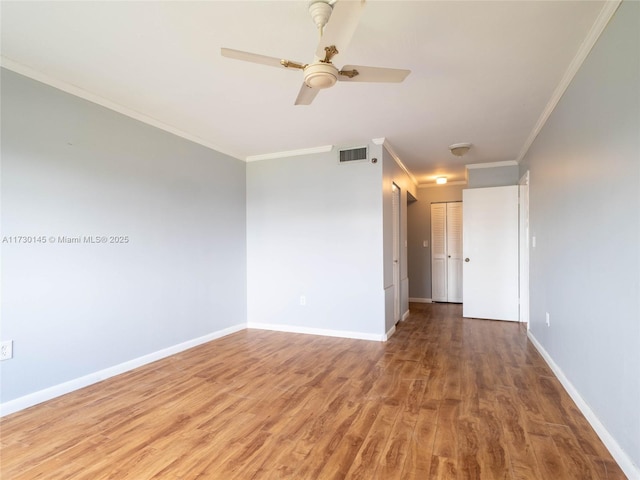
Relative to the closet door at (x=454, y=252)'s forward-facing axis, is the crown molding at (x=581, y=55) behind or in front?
in front

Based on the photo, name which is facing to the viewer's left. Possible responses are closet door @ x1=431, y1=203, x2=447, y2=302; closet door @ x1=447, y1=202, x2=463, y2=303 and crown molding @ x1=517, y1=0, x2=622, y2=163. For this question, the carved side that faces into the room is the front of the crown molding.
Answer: the crown molding

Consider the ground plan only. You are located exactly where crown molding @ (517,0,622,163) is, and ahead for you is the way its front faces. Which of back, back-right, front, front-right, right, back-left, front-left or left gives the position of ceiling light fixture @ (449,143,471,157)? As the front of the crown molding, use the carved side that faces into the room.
front-right

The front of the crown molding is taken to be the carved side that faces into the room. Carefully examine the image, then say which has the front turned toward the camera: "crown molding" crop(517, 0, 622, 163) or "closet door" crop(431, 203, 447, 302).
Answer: the closet door

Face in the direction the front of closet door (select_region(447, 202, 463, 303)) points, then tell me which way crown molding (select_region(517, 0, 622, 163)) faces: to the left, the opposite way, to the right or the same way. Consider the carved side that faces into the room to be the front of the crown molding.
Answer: to the right

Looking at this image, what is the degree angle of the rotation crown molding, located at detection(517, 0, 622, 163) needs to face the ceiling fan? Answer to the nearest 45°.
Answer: approximately 45° to its left

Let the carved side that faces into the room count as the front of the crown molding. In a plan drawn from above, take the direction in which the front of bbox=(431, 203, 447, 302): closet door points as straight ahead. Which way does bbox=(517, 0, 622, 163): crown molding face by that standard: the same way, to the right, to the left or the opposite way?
to the right

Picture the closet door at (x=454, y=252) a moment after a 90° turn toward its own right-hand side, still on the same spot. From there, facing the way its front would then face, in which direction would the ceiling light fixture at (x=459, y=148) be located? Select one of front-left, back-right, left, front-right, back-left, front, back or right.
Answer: left

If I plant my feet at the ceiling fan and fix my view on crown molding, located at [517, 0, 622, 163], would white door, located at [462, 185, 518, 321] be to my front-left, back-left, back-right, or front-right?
front-left

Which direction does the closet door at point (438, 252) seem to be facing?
toward the camera

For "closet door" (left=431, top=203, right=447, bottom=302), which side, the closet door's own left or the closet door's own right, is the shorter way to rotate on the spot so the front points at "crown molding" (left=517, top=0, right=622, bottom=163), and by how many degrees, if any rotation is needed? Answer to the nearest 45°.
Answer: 0° — it already faces it

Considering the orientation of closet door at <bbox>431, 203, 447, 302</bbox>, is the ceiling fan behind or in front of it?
in front

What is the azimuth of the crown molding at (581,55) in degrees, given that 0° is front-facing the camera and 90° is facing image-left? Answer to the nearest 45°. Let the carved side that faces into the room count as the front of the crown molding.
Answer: approximately 90°

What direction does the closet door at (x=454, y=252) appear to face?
toward the camera

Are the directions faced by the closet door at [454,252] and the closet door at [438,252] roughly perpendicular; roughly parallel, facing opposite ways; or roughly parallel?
roughly parallel

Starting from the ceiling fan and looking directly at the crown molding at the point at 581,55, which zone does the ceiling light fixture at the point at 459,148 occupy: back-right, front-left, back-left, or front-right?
front-left

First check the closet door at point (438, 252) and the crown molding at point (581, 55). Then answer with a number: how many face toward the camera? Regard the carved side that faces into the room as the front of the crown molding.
1
